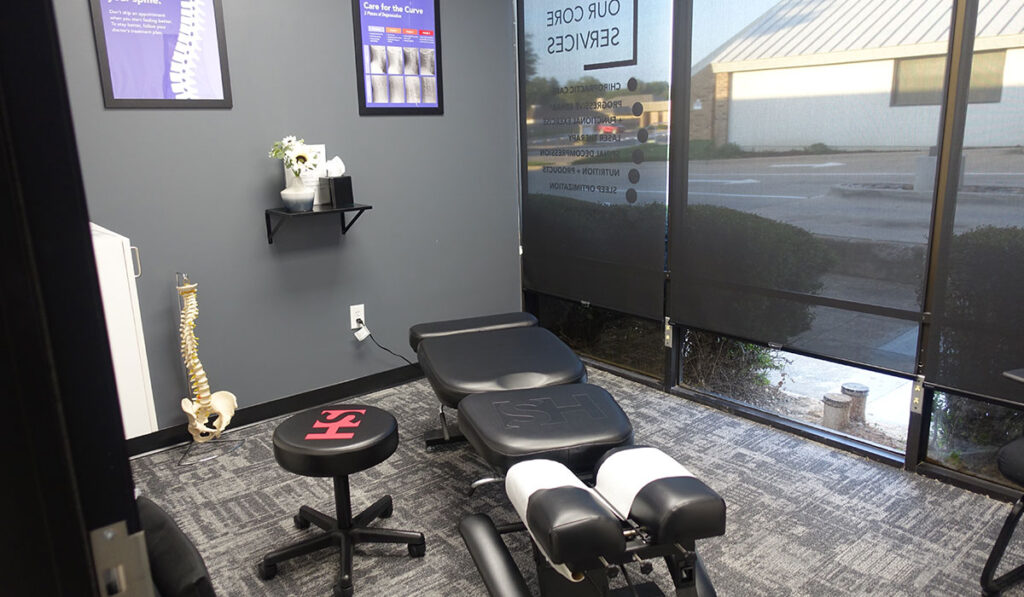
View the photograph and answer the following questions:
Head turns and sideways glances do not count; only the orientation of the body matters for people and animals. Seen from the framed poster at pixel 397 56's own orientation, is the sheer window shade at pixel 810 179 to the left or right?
on its left

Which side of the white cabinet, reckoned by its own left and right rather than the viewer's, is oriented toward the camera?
right

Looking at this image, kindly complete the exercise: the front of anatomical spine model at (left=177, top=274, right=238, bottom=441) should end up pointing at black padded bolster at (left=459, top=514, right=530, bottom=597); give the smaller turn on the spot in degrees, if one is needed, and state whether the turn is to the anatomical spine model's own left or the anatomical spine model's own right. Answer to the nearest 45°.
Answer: approximately 45° to the anatomical spine model's own right

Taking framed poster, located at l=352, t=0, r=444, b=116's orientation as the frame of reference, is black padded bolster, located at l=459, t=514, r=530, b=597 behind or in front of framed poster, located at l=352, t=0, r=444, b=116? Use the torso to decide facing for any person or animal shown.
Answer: in front

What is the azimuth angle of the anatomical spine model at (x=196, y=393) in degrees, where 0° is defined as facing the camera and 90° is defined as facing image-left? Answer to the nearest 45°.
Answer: approximately 315°

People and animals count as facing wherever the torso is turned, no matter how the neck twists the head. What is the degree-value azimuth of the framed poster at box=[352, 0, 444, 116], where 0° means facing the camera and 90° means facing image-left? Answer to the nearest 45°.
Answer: approximately 0°

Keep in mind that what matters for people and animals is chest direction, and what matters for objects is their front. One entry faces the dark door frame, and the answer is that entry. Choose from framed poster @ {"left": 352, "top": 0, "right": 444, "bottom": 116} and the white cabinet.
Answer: the framed poster

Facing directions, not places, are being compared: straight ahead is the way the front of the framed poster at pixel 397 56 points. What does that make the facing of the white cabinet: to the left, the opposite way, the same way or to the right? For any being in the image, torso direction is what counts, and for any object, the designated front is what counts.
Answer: to the left

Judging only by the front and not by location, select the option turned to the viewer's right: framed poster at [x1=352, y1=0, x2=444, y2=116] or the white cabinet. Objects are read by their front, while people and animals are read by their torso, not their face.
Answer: the white cabinet

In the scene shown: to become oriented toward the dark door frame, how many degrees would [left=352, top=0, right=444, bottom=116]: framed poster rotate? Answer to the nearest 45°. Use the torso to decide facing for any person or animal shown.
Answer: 0° — it already faces it

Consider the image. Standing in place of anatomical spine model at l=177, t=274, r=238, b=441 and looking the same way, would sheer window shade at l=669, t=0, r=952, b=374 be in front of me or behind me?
in front

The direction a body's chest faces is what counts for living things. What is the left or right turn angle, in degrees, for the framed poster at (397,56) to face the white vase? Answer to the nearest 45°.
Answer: approximately 45° to its right

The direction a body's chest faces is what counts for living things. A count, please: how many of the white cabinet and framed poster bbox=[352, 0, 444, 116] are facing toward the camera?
1
